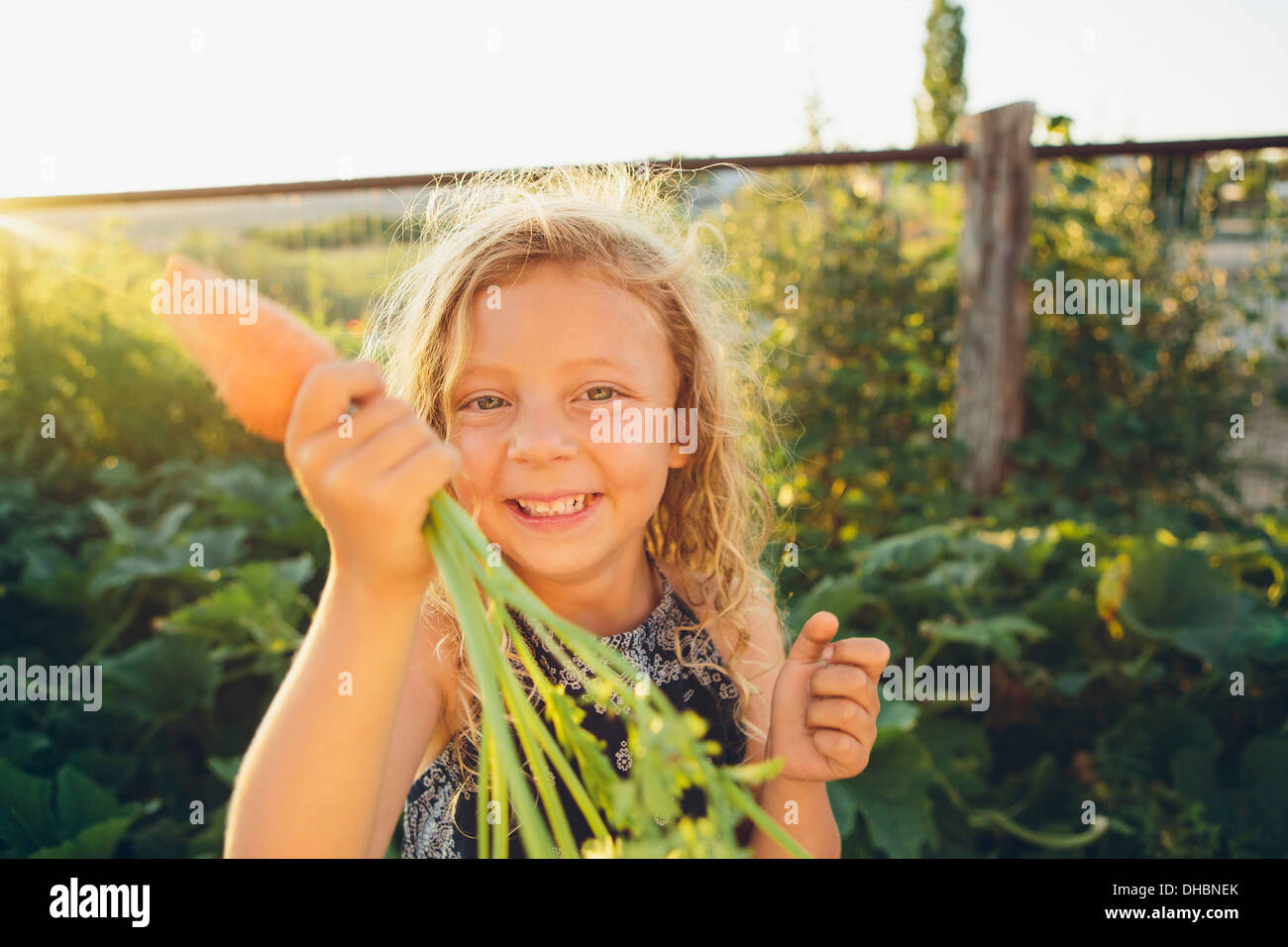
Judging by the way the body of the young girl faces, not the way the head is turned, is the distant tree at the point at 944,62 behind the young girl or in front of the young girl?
behind

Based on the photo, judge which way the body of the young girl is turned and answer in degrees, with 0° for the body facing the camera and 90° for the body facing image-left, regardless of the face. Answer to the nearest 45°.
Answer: approximately 0°

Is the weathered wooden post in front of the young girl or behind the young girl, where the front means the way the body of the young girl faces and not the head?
behind
